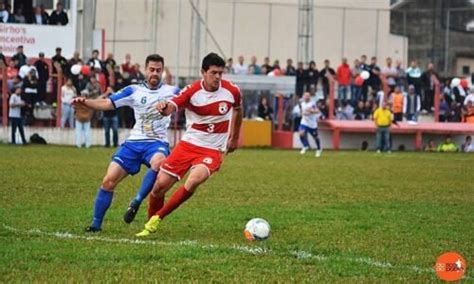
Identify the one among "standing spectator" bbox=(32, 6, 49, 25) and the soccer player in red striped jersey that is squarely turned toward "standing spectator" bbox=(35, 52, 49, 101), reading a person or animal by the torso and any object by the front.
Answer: "standing spectator" bbox=(32, 6, 49, 25)

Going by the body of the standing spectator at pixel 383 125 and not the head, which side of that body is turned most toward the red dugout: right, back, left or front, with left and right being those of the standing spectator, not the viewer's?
back

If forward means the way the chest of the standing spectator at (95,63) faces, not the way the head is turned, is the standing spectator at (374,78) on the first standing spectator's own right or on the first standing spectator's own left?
on the first standing spectator's own left

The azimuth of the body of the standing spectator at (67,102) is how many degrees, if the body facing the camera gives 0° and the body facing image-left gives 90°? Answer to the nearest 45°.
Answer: approximately 0°

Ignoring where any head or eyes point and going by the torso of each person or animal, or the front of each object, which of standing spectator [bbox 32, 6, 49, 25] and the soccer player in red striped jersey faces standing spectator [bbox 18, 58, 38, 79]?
standing spectator [bbox 32, 6, 49, 25]

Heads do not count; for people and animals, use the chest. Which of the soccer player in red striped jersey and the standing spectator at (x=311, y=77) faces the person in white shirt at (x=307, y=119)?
the standing spectator
